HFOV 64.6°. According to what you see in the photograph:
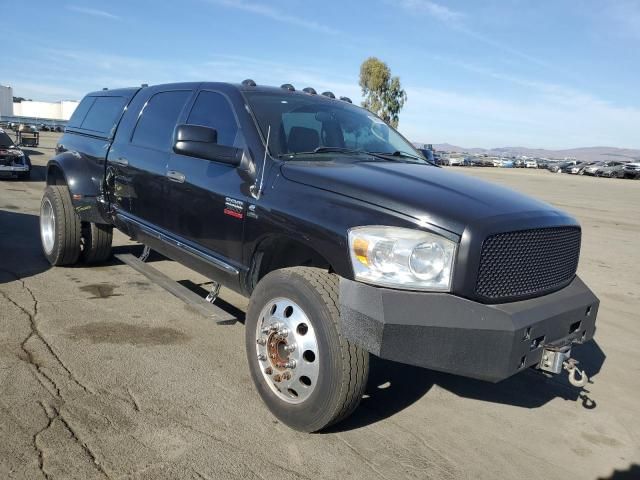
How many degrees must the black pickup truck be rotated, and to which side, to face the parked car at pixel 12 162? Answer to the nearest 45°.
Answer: approximately 180°

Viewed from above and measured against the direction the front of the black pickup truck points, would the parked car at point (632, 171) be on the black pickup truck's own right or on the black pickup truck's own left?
on the black pickup truck's own left

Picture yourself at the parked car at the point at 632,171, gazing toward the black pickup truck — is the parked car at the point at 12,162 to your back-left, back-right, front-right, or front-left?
front-right

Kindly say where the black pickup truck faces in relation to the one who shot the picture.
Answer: facing the viewer and to the right of the viewer
